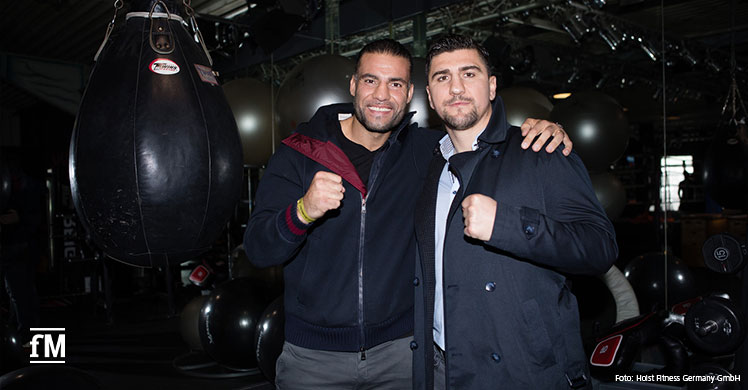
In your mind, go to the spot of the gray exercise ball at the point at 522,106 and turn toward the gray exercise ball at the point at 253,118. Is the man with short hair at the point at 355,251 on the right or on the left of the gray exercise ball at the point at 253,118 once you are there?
left

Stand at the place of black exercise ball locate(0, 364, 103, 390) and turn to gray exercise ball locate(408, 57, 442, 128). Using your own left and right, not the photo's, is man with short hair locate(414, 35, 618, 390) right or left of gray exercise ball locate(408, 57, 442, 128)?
right

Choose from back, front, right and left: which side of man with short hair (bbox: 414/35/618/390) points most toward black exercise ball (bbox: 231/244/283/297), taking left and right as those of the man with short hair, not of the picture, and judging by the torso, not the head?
right

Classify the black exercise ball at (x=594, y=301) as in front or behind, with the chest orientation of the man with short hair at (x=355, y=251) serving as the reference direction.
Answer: behind

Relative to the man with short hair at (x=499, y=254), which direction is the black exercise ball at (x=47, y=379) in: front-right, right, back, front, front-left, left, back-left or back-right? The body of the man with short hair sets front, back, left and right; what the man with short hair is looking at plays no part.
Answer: front-right

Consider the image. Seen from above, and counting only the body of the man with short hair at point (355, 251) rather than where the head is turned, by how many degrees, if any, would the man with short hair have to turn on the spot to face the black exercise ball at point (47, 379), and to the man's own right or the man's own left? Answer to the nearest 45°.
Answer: approximately 90° to the man's own right

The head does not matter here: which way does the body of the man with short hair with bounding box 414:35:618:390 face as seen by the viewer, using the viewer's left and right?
facing the viewer and to the left of the viewer

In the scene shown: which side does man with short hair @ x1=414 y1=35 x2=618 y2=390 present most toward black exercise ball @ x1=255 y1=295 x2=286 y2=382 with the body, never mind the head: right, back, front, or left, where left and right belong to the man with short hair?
right

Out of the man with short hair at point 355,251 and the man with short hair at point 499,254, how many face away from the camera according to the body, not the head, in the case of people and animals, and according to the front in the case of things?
0

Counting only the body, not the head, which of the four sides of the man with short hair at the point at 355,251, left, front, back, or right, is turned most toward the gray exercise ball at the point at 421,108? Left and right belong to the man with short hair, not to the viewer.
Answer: back

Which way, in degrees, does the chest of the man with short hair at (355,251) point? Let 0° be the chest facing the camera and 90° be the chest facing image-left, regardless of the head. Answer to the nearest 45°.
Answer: approximately 0°

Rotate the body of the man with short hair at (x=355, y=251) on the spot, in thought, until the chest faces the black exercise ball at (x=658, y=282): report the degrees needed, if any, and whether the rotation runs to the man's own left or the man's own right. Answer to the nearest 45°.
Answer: approximately 135° to the man's own left

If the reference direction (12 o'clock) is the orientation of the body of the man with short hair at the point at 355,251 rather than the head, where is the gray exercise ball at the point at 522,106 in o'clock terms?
The gray exercise ball is roughly at 7 o'clock from the man with short hair.
